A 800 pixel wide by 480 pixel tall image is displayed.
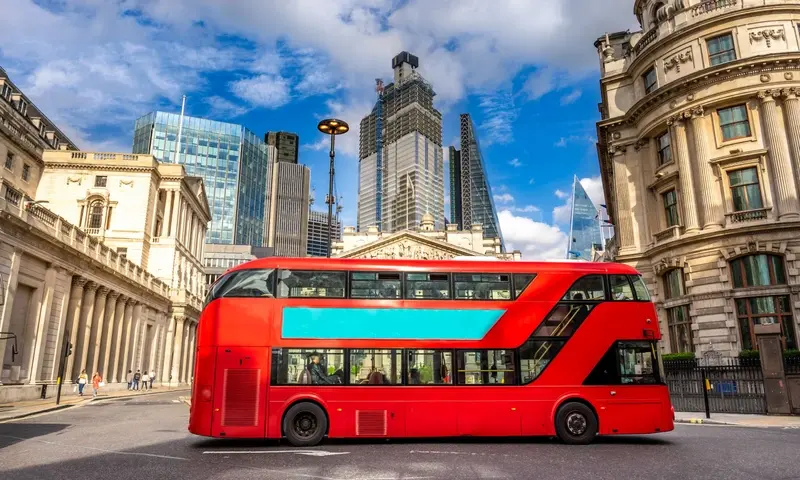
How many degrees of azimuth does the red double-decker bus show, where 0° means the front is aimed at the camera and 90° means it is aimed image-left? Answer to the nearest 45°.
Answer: approximately 270°

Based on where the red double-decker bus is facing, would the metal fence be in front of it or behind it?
in front

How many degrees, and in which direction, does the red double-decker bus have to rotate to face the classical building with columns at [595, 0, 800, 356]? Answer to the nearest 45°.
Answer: approximately 45° to its left

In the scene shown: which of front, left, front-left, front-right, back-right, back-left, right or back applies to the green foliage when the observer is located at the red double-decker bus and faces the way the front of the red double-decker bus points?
front-left
